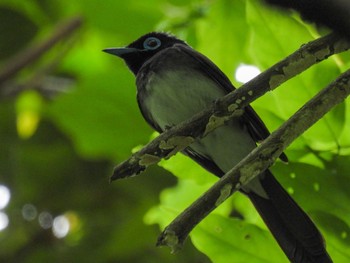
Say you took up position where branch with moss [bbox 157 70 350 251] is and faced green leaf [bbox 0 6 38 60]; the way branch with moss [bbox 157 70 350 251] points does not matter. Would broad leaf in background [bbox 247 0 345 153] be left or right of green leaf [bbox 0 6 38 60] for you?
right

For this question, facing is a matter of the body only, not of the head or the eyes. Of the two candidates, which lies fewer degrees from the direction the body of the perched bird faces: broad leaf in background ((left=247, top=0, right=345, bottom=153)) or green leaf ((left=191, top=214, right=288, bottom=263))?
the green leaf

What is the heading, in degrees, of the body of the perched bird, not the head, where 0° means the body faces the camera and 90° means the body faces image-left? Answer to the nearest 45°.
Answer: approximately 45°
